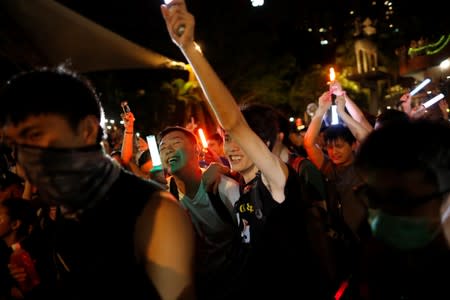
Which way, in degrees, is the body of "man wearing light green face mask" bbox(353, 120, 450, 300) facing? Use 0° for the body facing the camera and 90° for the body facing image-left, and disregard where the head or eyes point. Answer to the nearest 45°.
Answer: approximately 45°
